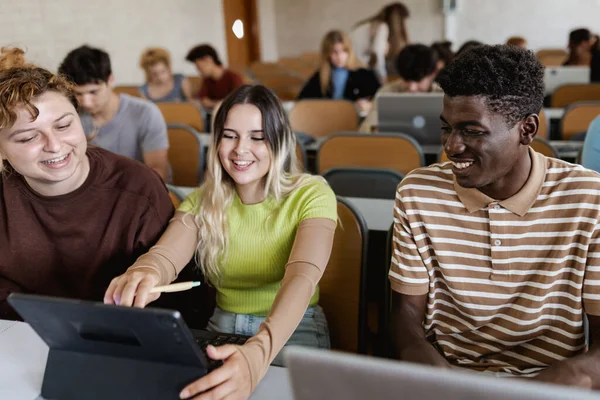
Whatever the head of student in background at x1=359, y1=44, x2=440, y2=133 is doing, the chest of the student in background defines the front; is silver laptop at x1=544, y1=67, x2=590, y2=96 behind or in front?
behind

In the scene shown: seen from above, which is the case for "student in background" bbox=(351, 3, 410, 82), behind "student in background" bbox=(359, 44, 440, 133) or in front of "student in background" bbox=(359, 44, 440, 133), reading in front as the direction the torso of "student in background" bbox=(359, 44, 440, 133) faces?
behind

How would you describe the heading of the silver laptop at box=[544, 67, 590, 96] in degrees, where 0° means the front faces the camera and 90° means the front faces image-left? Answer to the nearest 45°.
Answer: approximately 180°

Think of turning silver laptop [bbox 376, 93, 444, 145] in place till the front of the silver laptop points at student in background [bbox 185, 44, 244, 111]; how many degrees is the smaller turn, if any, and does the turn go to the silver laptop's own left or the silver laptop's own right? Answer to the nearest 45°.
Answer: approximately 45° to the silver laptop's own left

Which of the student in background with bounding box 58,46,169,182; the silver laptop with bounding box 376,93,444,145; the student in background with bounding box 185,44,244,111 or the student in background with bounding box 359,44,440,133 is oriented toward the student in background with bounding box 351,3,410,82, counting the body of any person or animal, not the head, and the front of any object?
the silver laptop

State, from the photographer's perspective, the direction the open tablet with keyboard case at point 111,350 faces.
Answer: facing away from the viewer and to the right of the viewer

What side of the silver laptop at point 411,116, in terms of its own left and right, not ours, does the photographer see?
back

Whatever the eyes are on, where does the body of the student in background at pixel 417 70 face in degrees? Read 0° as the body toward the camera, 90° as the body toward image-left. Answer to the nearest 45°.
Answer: approximately 0°

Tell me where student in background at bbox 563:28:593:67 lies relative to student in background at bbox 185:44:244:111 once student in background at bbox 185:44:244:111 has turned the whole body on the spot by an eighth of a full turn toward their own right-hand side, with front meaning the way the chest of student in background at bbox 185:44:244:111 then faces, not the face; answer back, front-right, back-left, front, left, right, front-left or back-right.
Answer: back

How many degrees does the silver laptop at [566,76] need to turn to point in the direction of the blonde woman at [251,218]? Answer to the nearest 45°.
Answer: approximately 180°

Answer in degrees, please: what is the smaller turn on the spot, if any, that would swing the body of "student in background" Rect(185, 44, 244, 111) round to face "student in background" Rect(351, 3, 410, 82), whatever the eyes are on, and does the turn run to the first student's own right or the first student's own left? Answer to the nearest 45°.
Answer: approximately 135° to the first student's own left

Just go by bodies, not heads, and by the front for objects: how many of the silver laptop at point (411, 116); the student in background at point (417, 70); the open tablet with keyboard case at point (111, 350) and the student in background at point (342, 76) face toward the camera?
2

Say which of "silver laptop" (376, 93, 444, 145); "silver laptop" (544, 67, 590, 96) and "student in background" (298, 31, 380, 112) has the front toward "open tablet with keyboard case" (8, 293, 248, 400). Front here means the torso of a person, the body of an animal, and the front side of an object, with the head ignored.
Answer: the student in background

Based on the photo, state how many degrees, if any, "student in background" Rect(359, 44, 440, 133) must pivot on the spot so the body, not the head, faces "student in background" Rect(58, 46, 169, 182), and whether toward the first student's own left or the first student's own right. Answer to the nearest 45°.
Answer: approximately 45° to the first student's own right
